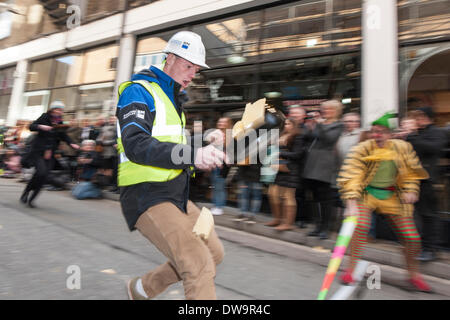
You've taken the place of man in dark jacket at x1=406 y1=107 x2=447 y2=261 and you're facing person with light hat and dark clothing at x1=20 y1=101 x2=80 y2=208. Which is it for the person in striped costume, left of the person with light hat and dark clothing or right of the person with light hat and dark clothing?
left

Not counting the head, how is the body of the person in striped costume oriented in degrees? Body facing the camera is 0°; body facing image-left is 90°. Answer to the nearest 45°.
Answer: approximately 0°

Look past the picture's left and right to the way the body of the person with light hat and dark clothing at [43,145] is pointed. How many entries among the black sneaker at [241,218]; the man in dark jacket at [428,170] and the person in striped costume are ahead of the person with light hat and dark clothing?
3

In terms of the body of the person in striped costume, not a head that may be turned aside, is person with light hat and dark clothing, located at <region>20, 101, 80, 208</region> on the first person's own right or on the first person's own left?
on the first person's own right

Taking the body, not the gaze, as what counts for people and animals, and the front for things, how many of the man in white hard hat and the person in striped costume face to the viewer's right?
1

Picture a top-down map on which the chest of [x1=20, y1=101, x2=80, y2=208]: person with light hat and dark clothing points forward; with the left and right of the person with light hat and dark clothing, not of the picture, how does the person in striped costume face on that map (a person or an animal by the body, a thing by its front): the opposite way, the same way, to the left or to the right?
to the right

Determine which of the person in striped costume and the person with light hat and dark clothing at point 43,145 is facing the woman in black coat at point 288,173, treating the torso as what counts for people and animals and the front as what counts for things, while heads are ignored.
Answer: the person with light hat and dark clothing

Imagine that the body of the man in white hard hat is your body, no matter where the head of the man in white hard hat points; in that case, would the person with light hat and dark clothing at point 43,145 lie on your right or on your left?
on your left

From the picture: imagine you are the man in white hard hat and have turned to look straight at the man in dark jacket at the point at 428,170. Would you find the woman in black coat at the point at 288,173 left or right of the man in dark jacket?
left

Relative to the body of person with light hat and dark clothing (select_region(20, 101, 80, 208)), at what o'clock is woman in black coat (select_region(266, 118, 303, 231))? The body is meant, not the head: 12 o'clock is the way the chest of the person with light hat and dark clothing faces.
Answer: The woman in black coat is roughly at 12 o'clock from the person with light hat and dark clothing.
